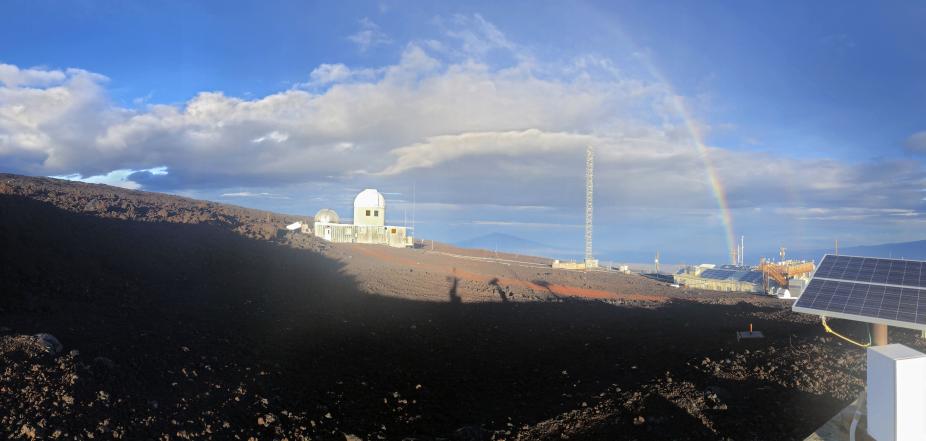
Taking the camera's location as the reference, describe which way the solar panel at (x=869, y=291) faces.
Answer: facing the viewer and to the left of the viewer

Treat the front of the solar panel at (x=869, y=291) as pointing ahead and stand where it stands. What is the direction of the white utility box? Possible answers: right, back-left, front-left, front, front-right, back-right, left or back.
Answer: front-left

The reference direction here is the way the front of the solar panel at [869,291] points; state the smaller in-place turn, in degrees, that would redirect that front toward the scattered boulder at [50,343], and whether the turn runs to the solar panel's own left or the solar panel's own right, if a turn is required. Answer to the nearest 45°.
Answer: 0° — it already faces it

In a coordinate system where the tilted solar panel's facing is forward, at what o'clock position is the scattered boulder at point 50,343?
The scattered boulder is roughly at 12 o'clock from the tilted solar panel.

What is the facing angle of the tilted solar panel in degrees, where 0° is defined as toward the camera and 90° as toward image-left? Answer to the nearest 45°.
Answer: approximately 45°
